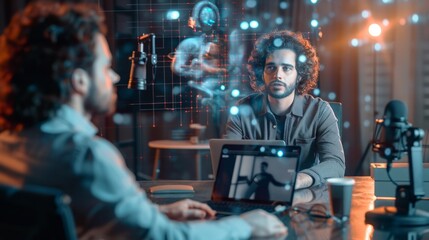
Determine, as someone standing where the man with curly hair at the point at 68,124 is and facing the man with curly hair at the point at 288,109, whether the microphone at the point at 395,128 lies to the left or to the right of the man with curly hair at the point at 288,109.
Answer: right

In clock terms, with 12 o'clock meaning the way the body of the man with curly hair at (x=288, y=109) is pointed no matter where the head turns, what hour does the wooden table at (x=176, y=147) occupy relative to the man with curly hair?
The wooden table is roughly at 5 o'clock from the man with curly hair.

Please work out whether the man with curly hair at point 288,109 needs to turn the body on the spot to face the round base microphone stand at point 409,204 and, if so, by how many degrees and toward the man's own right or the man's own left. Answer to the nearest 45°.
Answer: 0° — they already face it

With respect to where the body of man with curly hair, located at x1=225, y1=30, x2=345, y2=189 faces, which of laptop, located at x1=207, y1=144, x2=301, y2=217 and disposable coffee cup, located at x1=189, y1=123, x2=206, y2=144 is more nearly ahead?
the laptop

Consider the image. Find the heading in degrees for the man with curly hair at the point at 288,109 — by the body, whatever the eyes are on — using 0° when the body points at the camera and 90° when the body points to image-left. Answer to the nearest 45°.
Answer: approximately 0°

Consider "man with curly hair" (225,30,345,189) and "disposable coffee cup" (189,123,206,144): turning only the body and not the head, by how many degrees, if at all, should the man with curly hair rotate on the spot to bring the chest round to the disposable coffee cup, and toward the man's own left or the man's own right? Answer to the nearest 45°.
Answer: approximately 135° to the man's own right

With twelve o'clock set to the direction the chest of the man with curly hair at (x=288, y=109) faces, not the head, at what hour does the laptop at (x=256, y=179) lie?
The laptop is roughly at 12 o'clock from the man with curly hair.
